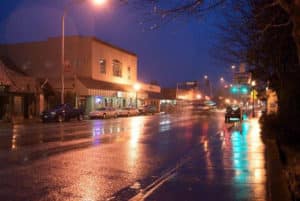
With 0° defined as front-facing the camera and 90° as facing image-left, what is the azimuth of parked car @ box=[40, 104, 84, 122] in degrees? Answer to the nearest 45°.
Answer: approximately 45°

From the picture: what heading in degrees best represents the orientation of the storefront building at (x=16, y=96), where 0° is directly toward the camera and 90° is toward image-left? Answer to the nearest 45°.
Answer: approximately 315°

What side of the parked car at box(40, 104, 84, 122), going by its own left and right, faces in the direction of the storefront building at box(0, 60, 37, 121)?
right

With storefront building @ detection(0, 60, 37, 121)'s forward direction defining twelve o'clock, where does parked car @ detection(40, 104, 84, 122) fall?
The parked car is roughly at 12 o'clock from the storefront building.

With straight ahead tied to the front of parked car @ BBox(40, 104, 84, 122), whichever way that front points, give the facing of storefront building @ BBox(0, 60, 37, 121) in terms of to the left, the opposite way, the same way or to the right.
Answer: to the left
